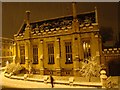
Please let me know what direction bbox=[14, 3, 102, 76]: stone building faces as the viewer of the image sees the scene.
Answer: facing the viewer and to the left of the viewer

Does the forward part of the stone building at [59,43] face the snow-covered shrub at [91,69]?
no

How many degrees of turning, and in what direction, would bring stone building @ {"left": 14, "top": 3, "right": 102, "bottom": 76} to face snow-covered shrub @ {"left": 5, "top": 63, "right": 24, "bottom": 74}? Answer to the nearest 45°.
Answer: approximately 45° to its right

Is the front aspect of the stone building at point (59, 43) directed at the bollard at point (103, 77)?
no

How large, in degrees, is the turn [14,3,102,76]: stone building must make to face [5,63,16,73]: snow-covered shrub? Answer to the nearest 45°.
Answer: approximately 45° to its right

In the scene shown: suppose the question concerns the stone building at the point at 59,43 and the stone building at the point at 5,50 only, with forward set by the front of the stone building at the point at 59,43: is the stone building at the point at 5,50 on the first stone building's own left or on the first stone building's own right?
on the first stone building's own right
